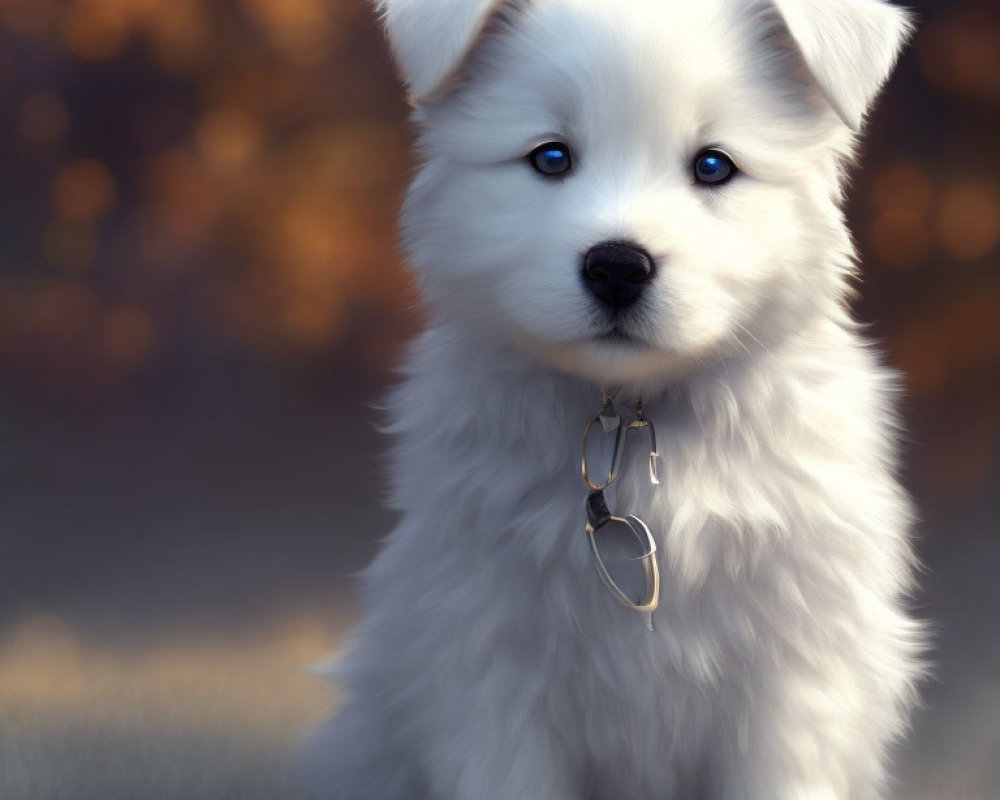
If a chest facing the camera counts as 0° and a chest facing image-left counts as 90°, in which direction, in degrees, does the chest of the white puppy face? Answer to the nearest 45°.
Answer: approximately 0°
